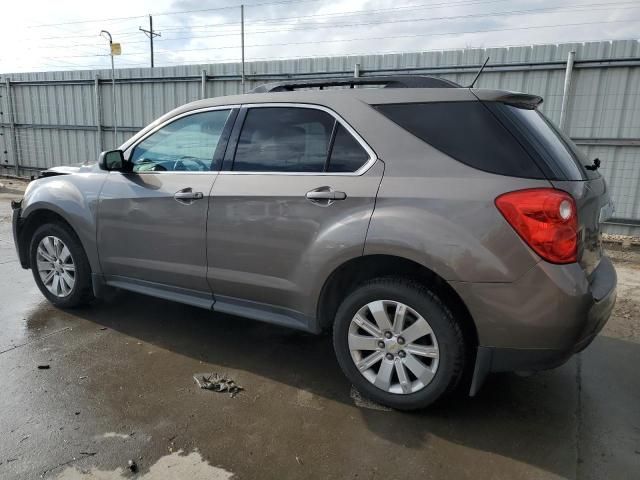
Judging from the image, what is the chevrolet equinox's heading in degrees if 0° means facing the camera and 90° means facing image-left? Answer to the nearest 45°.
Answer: approximately 135°

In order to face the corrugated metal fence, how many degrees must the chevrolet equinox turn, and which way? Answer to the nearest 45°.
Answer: approximately 45° to its right
